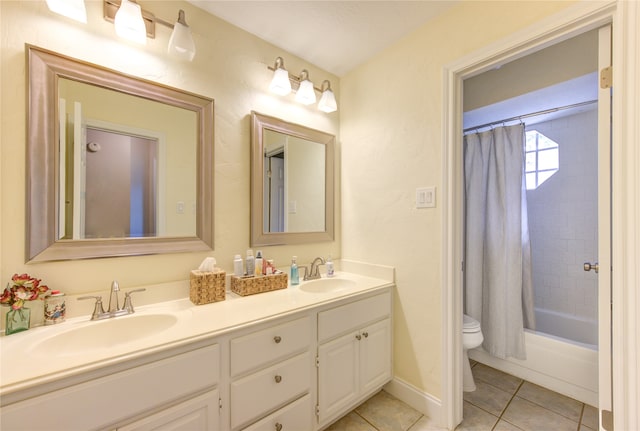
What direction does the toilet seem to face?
to the viewer's right

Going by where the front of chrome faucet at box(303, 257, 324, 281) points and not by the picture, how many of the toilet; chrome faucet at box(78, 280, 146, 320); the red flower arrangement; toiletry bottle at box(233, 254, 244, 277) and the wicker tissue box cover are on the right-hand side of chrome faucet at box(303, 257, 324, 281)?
4

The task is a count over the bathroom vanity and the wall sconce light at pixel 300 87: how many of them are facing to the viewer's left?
0

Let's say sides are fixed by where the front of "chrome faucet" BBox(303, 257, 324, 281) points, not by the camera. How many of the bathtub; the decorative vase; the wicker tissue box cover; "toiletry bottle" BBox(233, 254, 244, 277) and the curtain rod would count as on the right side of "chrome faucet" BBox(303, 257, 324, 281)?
3

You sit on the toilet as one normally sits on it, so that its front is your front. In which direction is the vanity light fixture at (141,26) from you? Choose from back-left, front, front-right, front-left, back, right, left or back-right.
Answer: back-right

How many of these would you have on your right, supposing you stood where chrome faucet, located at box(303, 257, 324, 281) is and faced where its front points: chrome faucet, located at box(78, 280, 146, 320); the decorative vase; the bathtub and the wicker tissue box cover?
3

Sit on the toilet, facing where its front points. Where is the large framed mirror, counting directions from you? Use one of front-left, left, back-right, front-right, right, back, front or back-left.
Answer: back-right
